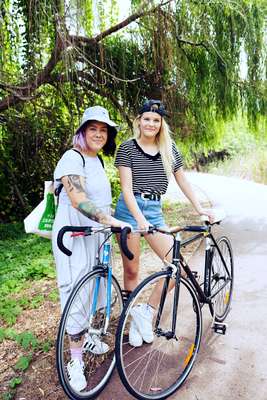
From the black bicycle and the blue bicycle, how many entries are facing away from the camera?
0

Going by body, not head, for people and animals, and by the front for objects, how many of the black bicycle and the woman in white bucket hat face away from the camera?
0

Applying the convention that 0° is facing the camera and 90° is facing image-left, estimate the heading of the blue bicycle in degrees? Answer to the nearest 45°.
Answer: approximately 45°

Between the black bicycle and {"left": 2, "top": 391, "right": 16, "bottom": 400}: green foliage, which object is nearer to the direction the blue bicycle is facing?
the green foliage

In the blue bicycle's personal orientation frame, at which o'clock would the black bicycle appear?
The black bicycle is roughly at 7 o'clock from the blue bicycle.

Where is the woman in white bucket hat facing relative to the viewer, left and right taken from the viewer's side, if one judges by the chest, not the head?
facing the viewer and to the right of the viewer

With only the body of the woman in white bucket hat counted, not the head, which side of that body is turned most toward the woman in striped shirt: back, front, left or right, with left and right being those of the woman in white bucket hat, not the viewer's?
left

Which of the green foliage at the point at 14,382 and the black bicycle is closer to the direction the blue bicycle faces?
the green foliage

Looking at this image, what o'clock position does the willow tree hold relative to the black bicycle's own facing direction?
The willow tree is roughly at 4 o'clock from the black bicycle.
